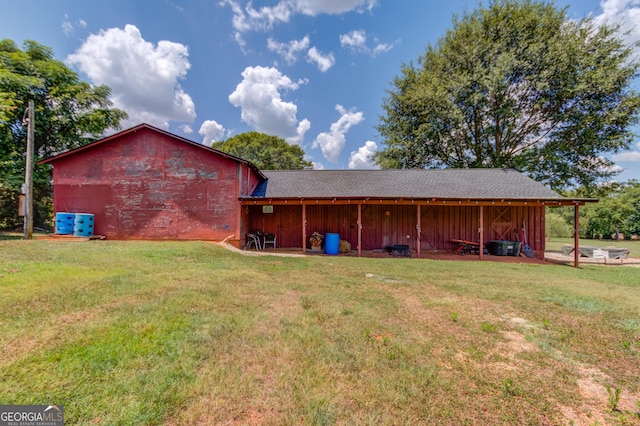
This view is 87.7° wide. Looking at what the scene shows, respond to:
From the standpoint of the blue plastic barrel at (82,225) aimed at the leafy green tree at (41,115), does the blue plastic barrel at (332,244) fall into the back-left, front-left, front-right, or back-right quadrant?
back-right

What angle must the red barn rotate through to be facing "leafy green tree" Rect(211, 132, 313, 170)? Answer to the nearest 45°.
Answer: approximately 180°

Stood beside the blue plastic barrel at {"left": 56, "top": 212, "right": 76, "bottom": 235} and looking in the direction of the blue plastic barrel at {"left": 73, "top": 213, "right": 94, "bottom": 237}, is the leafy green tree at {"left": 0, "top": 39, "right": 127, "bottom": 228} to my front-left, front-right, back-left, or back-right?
back-left

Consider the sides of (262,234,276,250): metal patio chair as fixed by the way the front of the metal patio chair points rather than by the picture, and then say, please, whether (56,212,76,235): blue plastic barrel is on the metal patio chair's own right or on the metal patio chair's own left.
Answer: on the metal patio chair's own right

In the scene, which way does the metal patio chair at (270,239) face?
toward the camera

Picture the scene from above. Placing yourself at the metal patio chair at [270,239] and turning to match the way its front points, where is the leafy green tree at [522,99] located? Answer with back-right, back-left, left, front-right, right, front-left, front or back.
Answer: left

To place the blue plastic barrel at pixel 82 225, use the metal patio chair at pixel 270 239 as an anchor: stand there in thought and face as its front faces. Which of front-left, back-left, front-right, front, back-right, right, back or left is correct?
right

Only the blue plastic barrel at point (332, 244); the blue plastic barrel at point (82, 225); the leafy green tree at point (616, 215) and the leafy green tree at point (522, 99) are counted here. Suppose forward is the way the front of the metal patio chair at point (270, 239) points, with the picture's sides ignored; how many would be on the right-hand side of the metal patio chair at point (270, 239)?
1

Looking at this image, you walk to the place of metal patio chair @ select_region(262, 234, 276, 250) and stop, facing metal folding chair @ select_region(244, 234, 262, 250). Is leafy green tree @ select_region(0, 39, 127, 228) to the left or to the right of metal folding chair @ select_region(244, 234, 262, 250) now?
right

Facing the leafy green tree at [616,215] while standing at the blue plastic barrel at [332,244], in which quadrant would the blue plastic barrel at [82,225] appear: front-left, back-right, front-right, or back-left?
back-left

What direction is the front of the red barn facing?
toward the camera

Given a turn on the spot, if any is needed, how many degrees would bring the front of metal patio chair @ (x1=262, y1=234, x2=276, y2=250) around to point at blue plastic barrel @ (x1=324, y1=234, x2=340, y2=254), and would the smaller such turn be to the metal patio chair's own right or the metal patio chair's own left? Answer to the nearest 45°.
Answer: approximately 45° to the metal patio chair's own left

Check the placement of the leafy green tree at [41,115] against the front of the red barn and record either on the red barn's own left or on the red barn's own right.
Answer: on the red barn's own right
